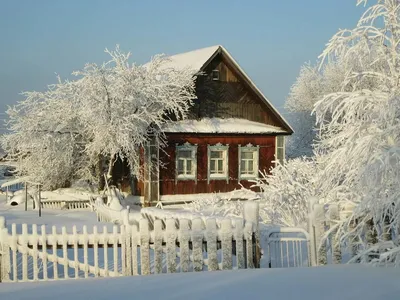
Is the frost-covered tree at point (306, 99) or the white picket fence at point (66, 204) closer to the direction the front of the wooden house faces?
the white picket fence

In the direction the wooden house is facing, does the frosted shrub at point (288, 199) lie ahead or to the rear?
ahead

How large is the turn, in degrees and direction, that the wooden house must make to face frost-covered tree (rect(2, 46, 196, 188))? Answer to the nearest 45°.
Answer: approximately 90° to its right

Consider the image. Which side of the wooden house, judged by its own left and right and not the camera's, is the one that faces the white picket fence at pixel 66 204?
right

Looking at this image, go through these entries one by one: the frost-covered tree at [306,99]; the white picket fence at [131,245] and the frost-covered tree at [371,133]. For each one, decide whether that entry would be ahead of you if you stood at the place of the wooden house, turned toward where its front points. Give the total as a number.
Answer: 2

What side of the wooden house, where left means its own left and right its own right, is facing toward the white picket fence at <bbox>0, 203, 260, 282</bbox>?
front

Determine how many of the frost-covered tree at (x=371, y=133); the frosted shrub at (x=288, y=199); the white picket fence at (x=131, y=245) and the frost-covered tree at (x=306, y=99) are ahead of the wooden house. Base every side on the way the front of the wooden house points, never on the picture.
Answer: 3

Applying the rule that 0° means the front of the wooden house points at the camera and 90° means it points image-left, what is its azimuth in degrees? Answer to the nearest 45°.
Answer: approximately 0°

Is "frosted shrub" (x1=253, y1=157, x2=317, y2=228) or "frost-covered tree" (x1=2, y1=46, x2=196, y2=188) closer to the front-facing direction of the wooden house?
the frosted shrub

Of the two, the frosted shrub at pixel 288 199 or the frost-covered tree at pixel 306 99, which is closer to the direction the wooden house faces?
the frosted shrub

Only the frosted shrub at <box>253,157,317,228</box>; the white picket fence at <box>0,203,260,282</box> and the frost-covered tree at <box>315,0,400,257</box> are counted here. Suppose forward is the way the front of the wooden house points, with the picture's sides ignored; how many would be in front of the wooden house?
3

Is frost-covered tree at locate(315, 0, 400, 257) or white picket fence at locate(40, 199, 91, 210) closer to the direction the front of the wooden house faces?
the frost-covered tree
